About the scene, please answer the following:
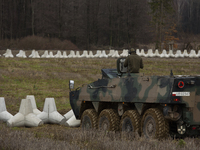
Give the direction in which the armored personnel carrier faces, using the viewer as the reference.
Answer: facing away from the viewer and to the left of the viewer

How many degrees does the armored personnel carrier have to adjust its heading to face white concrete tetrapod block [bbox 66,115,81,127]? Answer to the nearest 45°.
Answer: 0° — it already faces it

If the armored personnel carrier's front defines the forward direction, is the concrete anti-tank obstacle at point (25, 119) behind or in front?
in front

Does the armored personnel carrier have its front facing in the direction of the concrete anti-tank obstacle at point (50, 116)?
yes
